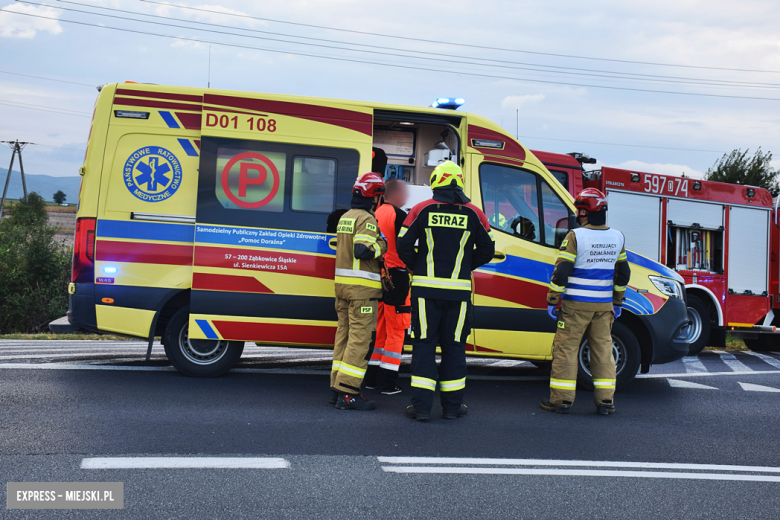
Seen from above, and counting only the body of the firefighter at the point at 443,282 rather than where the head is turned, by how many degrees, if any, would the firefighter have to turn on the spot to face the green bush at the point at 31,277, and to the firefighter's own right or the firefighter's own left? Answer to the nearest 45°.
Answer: approximately 45° to the firefighter's own left

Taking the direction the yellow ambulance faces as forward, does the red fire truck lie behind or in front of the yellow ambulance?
in front

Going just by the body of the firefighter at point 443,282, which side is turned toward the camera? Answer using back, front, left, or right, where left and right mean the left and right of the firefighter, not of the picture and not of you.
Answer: back

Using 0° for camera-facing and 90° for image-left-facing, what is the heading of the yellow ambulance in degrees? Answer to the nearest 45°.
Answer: approximately 270°

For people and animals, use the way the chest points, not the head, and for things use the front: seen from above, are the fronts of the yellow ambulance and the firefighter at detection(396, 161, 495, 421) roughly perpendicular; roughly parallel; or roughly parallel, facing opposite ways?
roughly perpendicular

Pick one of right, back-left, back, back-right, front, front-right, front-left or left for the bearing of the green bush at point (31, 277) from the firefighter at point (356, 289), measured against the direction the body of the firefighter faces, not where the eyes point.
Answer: left

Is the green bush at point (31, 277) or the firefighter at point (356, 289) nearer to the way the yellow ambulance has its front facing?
the firefighter

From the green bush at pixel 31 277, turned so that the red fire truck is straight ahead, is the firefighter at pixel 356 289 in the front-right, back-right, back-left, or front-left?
front-right

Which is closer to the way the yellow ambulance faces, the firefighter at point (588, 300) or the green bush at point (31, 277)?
the firefighter

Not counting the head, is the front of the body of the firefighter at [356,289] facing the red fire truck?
yes

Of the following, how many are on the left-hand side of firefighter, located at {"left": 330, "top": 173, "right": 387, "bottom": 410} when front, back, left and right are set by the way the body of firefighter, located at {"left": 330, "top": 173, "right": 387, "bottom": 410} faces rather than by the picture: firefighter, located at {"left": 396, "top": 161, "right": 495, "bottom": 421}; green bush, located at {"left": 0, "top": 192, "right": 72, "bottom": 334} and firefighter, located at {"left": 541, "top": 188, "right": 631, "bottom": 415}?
1

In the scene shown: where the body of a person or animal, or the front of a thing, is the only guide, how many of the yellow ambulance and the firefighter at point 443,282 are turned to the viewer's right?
1

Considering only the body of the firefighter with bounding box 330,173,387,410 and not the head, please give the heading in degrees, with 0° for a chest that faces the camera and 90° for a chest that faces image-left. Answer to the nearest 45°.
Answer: approximately 225°

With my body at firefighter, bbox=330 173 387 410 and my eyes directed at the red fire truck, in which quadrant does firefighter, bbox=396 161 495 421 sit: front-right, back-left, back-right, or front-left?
front-right
